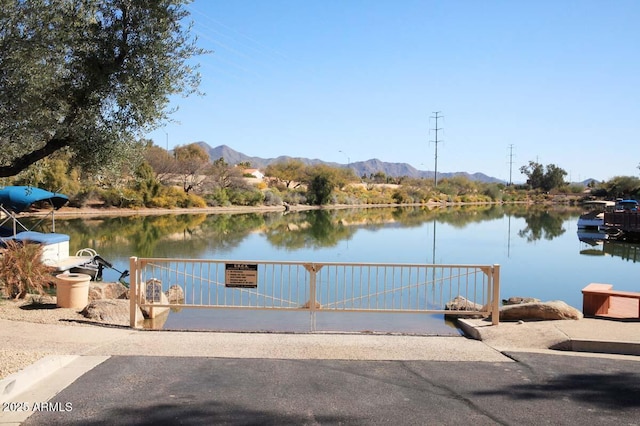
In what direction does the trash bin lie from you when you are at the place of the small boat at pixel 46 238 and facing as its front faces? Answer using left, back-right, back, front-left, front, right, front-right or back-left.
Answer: back-left

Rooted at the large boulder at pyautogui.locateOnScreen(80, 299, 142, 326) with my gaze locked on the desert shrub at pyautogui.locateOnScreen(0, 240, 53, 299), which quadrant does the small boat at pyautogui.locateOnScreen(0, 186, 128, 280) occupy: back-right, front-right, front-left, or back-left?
front-right

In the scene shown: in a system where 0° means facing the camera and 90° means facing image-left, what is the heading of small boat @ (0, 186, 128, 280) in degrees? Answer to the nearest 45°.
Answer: approximately 135°

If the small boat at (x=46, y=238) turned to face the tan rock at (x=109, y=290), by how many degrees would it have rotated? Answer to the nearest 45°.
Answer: approximately 135° to its left

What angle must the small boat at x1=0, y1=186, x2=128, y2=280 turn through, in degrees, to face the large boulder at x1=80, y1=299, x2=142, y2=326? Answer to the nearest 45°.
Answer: approximately 135° to its left

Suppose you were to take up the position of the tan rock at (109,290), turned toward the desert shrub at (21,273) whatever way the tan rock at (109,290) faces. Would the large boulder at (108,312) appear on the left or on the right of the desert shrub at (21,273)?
left

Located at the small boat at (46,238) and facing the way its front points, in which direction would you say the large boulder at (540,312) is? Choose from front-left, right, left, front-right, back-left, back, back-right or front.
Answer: back
